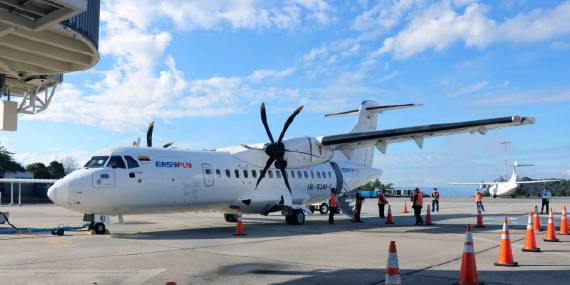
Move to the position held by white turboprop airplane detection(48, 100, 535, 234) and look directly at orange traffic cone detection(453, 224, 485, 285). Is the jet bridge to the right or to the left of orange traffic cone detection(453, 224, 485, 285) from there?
right

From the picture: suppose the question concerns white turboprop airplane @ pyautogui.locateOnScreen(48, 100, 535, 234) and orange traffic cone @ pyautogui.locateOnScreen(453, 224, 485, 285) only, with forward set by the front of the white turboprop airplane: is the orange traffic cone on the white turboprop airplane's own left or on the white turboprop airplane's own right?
on the white turboprop airplane's own left
